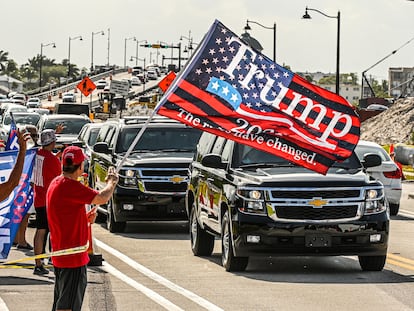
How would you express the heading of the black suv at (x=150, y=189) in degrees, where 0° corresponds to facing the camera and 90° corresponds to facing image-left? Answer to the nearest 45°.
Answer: approximately 315°

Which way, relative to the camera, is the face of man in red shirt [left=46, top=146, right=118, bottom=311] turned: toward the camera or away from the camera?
away from the camera

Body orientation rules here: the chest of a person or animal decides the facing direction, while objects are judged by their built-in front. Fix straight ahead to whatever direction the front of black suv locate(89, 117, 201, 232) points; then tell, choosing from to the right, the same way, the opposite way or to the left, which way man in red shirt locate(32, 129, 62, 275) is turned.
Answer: to the left

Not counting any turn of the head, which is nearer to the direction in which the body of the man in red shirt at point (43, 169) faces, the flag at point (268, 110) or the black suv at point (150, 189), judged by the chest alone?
the black suv

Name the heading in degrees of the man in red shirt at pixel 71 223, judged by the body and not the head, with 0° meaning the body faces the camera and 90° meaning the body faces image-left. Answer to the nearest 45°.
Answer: approximately 225°

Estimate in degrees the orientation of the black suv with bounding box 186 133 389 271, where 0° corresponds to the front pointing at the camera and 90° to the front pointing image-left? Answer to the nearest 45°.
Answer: approximately 315°

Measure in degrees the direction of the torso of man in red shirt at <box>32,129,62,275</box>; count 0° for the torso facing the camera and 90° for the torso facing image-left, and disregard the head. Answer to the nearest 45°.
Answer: approximately 225°

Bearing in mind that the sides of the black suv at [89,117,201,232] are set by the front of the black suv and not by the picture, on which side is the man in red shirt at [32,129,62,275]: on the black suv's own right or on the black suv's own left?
on the black suv's own right

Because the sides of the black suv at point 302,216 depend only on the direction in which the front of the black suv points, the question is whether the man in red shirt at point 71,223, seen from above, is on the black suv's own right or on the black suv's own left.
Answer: on the black suv's own right
